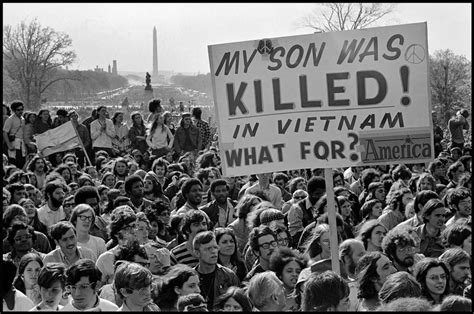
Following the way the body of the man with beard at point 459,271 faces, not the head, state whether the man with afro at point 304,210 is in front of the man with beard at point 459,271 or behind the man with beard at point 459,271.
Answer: behind

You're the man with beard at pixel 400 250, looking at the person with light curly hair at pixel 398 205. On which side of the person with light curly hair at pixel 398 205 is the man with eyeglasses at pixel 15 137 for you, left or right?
left

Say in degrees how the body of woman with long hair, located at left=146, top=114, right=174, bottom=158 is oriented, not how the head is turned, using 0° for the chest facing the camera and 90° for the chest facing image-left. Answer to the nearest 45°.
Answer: approximately 0°

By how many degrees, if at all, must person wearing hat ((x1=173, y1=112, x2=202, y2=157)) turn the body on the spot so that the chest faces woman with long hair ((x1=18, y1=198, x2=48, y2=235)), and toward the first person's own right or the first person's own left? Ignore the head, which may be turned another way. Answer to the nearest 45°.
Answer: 0° — they already face them
